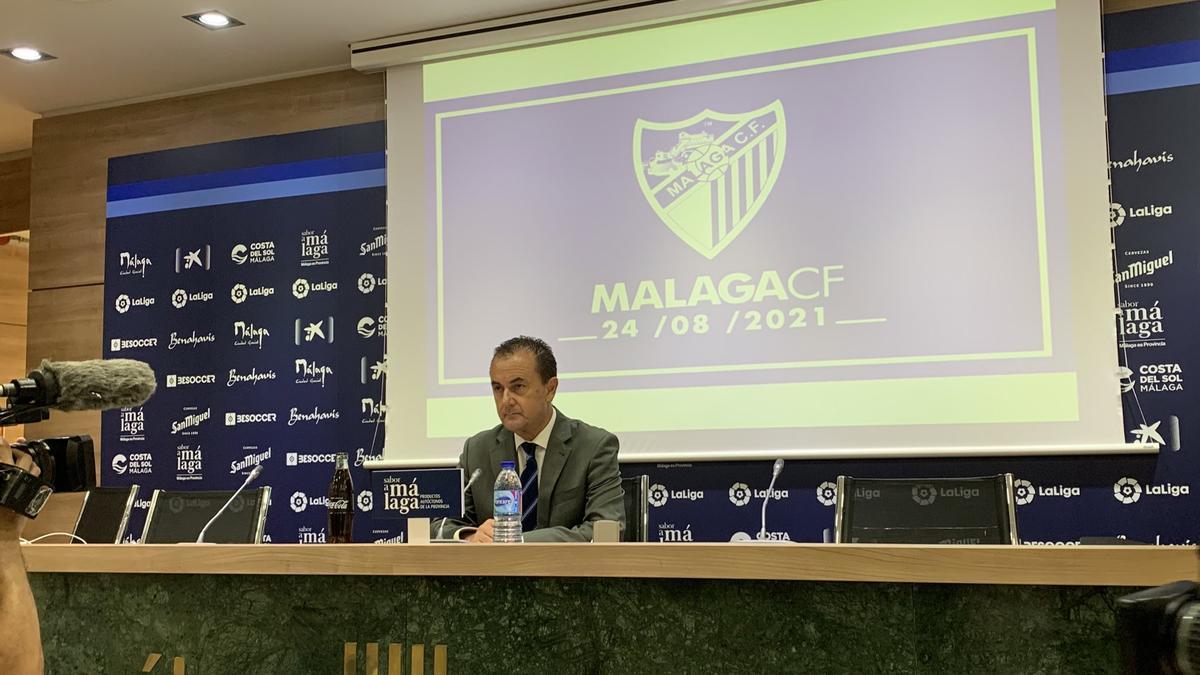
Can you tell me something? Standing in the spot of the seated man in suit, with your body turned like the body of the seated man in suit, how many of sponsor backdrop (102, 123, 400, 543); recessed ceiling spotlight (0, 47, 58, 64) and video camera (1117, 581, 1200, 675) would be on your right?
2

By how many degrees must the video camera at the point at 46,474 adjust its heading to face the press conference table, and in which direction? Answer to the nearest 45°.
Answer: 0° — it already faces it

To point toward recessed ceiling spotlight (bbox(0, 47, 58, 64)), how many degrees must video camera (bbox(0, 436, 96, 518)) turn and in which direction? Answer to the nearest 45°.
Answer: approximately 90° to its left

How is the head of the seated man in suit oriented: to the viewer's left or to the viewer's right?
to the viewer's left

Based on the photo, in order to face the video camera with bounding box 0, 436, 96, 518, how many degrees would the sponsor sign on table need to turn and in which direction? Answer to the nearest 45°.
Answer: approximately 45° to its right
